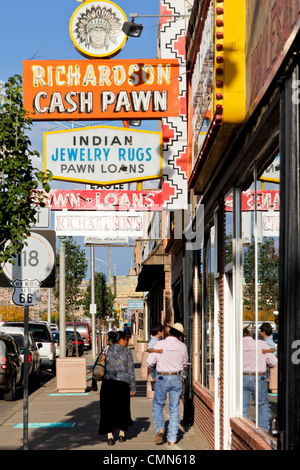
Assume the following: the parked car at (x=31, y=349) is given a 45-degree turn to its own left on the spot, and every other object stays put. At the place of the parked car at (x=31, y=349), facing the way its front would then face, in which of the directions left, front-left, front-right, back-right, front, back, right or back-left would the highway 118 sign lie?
back-left

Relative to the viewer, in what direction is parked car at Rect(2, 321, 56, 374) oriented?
away from the camera

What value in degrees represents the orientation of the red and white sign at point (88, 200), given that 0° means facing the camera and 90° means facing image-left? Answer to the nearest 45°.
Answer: approximately 0°

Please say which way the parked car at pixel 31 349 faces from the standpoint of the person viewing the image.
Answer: facing away from the viewer

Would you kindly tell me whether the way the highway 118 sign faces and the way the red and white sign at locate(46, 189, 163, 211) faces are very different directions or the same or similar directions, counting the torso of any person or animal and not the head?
same or similar directions

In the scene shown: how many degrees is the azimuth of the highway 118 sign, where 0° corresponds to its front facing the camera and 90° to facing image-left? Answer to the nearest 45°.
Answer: approximately 0°

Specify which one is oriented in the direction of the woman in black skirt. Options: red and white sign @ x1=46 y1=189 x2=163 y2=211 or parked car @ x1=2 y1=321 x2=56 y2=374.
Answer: the red and white sign

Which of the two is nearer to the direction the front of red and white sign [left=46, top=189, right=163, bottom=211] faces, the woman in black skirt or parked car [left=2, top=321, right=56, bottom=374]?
the woman in black skirt

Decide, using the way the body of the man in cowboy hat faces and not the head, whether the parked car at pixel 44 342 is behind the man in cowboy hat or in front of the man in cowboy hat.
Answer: in front

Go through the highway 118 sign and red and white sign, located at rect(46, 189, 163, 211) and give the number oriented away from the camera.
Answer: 0

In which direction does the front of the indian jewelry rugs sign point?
toward the camera
